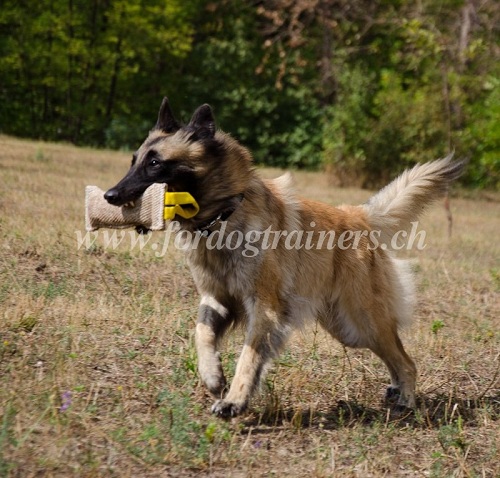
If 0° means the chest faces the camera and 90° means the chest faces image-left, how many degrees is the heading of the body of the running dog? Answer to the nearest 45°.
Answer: approximately 45°
